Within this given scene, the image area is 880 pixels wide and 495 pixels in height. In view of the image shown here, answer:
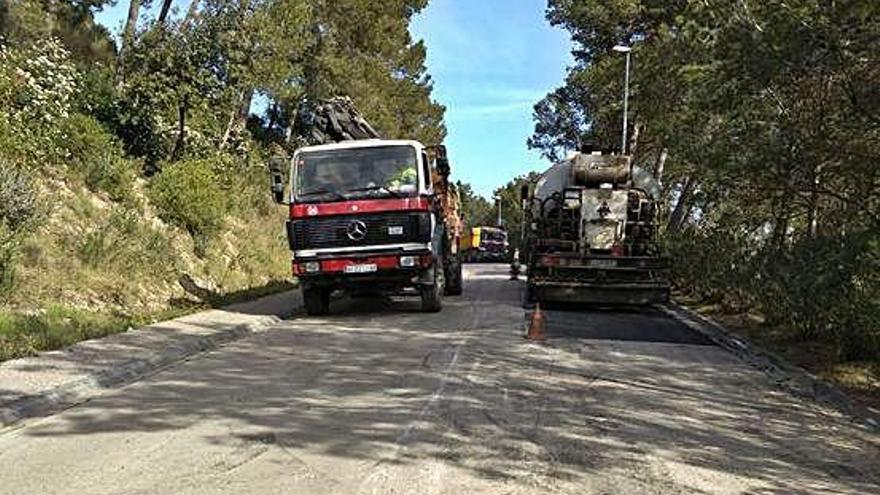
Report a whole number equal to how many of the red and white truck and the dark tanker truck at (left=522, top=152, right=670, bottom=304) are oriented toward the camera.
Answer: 1

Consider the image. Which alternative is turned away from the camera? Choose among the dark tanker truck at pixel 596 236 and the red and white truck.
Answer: the dark tanker truck

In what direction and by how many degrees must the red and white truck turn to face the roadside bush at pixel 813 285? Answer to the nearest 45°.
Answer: approximately 45° to its left

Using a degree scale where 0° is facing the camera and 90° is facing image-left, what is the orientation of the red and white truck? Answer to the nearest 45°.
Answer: approximately 0°

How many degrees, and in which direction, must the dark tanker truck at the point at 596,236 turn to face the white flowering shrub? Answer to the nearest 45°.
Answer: approximately 90° to its left

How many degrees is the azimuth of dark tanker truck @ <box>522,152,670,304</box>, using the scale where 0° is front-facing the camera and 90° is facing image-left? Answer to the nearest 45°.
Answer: approximately 180°

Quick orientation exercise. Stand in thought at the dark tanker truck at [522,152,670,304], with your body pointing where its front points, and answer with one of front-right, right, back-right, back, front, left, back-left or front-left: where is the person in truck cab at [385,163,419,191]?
back-left

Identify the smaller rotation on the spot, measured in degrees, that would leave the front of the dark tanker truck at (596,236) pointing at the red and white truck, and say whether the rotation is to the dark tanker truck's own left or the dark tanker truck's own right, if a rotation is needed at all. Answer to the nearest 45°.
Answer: approximately 135° to the dark tanker truck's own left

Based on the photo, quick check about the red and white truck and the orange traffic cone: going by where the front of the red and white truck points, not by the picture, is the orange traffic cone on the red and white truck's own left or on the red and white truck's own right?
on the red and white truck's own left

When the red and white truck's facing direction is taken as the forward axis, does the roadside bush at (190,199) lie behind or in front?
behind

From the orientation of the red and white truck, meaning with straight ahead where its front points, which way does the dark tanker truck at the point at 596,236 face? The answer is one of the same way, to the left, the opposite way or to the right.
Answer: the opposite way

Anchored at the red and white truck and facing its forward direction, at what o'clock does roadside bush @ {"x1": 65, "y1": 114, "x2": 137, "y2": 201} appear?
The roadside bush is roughly at 4 o'clock from the red and white truck.

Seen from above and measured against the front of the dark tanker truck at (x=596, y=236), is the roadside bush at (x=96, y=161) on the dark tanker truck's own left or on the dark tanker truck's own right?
on the dark tanker truck's own left
